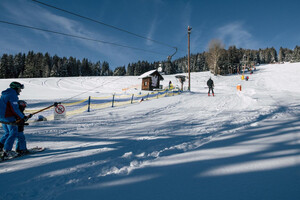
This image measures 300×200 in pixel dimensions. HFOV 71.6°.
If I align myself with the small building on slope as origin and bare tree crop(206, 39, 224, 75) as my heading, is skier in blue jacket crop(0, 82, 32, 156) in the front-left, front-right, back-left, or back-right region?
back-right

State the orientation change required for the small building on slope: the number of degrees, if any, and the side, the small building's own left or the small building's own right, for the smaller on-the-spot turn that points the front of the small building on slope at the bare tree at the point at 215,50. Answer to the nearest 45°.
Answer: approximately 90° to the small building's own left

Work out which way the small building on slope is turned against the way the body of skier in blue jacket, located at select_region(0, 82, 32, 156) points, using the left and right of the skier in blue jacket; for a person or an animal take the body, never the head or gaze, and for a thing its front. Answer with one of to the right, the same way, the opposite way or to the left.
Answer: to the right

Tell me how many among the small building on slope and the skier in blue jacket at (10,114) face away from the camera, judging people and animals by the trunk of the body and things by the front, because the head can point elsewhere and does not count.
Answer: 0

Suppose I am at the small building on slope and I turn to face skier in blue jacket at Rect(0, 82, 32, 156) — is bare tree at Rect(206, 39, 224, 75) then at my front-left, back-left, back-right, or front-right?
back-left

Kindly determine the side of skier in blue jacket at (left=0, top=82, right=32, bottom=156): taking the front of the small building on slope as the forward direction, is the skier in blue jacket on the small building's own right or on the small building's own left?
on the small building's own right

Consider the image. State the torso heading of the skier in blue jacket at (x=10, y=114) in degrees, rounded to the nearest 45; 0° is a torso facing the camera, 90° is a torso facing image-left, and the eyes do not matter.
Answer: approximately 270°

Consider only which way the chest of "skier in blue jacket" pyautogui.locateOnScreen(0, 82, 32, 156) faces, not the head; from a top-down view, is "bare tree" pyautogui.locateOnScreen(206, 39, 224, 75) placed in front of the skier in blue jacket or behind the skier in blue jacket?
in front

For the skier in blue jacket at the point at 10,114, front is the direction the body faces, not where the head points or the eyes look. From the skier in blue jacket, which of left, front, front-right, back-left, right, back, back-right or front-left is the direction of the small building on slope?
front-left
